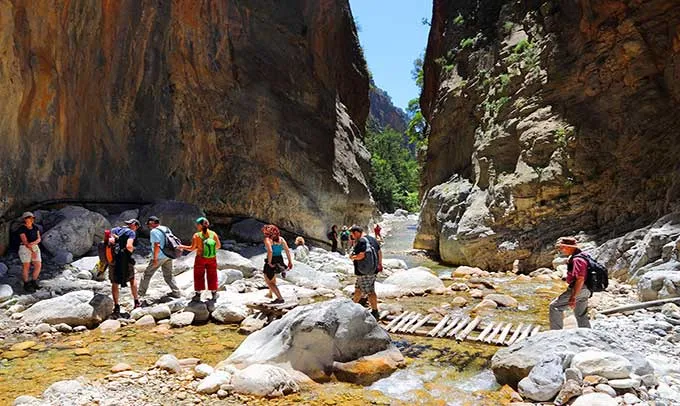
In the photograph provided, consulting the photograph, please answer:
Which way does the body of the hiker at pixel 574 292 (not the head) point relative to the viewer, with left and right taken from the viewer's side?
facing to the left of the viewer

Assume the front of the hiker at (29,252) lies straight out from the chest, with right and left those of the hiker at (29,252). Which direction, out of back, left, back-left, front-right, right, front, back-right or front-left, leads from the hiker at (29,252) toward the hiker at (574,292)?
front-left

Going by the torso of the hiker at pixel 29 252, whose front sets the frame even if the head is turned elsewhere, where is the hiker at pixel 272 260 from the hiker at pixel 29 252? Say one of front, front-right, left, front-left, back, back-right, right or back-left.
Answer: front-left

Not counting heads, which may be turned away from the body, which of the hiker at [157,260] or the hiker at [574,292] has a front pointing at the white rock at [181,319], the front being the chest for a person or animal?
the hiker at [574,292]

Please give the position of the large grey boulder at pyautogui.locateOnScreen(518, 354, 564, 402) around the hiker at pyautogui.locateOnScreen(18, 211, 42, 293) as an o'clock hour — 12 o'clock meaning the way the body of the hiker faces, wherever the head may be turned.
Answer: The large grey boulder is roughly at 11 o'clock from the hiker.

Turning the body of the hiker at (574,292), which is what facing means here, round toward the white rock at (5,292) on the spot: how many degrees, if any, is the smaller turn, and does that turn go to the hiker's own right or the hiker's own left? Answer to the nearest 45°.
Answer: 0° — they already face it

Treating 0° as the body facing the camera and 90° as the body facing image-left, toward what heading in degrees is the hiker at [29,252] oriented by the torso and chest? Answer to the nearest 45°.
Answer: approximately 0°

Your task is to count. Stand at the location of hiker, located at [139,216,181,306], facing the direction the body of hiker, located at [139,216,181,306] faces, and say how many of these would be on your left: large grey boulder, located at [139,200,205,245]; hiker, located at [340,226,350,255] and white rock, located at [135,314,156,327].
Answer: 1

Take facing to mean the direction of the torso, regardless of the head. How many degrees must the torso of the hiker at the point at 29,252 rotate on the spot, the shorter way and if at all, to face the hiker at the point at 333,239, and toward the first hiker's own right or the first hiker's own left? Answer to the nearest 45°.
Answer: approximately 135° to the first hiker's own left
